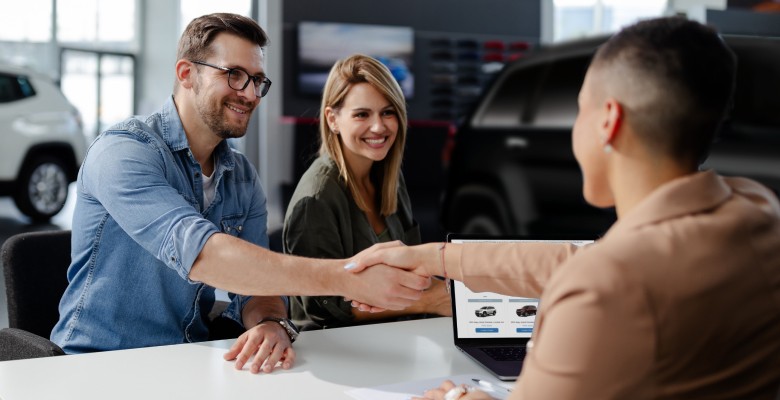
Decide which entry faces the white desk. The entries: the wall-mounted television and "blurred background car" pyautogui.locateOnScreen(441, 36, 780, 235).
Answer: the wall-mounted television

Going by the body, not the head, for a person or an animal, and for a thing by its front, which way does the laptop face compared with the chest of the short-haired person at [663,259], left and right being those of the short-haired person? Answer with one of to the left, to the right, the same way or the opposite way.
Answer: the opposite way

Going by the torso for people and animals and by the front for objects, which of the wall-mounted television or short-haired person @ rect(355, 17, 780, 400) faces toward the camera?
the wall-mounted television

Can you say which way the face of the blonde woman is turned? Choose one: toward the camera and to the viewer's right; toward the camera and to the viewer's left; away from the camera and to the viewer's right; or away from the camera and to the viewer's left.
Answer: toward the camera and to the viewer's right

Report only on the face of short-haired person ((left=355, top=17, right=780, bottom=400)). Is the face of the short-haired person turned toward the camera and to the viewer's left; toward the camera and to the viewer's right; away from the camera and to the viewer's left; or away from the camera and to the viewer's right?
away from the camera and to the viewer's left

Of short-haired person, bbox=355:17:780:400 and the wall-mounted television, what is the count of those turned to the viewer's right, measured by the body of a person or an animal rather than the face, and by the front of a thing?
0

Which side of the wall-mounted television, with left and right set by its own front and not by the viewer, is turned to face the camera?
front

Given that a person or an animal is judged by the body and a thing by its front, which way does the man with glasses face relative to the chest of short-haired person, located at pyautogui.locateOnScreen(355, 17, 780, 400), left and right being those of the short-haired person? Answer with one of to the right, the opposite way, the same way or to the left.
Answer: the opposite way

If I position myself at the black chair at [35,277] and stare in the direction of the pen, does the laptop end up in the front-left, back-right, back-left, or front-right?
front-left

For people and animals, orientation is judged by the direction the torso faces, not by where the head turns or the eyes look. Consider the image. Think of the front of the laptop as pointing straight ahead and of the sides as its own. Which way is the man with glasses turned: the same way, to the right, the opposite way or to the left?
the same way

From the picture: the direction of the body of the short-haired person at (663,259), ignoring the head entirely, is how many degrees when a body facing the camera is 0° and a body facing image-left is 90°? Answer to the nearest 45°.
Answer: approximately 135°

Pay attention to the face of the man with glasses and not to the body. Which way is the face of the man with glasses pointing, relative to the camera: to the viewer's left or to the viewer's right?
to the viewer's right

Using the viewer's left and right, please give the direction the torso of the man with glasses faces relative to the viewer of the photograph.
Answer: facing the viewer and to the right of the viewer

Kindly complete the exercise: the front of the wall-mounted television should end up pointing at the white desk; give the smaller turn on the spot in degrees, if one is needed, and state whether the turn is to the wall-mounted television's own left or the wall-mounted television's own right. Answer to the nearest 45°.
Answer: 0° — it already faces it
